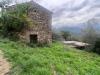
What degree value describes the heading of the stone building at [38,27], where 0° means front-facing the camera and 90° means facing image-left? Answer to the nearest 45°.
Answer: approximately 0°
